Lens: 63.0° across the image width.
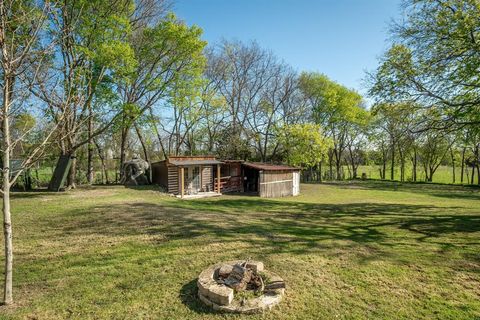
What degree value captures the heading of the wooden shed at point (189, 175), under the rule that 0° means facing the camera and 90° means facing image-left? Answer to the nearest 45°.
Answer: approximately 315°

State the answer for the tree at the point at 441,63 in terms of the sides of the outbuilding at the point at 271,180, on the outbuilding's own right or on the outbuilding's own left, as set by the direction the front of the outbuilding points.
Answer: on the outbuilding's own left

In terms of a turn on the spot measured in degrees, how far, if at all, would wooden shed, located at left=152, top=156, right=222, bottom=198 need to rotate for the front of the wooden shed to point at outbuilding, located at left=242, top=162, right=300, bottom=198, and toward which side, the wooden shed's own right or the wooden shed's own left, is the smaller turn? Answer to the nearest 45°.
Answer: approximately 45° to the wooden shed's own left
